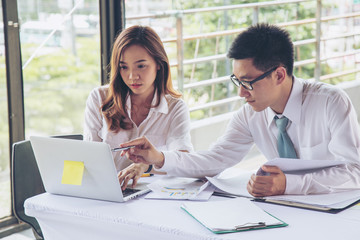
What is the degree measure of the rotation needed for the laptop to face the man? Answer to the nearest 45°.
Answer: approximately 45° to its right

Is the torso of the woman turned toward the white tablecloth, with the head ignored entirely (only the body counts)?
yes

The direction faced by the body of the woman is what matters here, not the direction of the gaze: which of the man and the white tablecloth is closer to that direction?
the white tablecloth

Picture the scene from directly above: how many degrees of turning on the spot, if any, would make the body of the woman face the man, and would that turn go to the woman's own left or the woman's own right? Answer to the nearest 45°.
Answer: approximately 45° to the woman's own left

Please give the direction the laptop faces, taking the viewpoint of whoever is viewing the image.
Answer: facing away from the viewer and to the right of the viewer

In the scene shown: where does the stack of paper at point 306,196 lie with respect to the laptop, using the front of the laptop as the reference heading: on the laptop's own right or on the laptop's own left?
on the laptop's own right

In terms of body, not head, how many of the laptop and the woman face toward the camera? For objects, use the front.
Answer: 1

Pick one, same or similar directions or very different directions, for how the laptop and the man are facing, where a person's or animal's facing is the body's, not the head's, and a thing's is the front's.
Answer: very different directions
